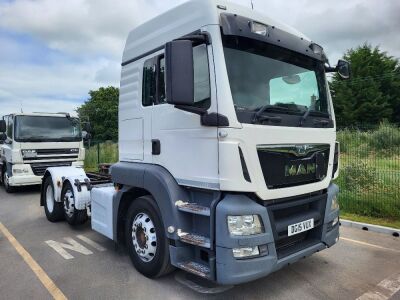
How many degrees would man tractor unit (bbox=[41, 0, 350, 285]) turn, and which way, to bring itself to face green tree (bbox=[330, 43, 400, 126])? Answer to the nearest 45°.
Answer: approximately 90° to its left

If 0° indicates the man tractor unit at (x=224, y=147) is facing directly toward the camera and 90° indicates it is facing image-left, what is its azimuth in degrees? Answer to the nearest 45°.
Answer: approximately 315°

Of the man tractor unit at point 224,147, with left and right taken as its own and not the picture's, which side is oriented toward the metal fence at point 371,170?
left

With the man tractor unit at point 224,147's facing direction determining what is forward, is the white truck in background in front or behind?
behind

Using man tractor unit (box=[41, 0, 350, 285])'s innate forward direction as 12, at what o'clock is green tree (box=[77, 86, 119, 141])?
The green tree is roughly at 7 o'clock from the man tractor unit.

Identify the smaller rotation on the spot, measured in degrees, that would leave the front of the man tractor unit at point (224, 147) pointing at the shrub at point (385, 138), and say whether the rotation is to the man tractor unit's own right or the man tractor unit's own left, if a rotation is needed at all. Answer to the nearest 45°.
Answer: approximately 90° to the man tractor unit's own left
